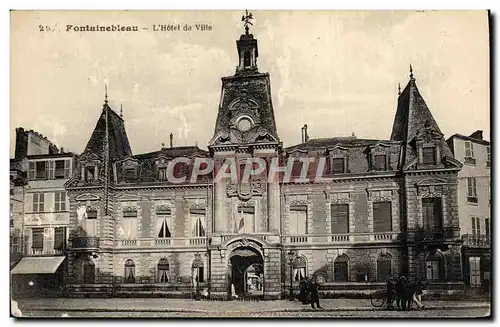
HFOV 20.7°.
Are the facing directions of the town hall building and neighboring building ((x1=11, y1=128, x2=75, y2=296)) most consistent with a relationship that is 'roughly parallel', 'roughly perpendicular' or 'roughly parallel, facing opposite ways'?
roughly parallel

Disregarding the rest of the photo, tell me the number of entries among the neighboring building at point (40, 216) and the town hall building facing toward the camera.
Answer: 2

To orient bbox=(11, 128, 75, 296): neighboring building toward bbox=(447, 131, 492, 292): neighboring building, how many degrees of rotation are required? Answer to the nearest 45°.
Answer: approximately 90° to its left

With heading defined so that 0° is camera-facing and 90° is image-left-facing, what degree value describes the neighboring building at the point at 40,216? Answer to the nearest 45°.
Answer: approximately 0°

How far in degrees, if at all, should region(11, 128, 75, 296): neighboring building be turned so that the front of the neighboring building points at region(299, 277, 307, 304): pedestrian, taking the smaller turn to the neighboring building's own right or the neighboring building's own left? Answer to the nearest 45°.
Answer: approximately 90° to the neighboring building's own left

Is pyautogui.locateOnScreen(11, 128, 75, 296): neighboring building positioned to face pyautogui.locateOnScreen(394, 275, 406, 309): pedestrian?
no

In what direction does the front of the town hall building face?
toward the camera
